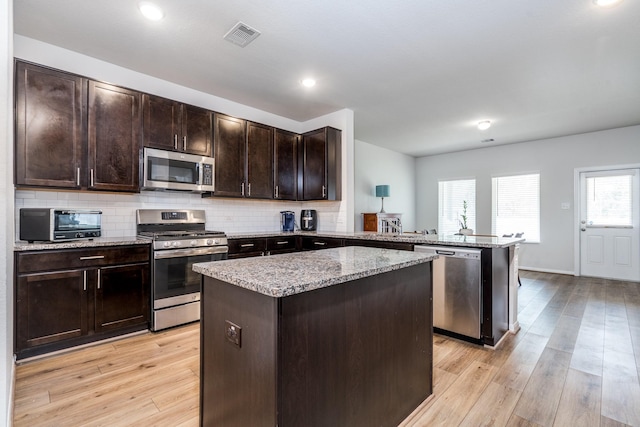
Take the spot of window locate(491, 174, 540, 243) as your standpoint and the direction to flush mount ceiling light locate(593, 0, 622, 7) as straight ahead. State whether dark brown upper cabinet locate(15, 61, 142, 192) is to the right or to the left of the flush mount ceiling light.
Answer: right

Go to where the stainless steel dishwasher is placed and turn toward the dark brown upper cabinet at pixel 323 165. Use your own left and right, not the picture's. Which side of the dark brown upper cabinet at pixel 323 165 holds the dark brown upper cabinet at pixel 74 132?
left

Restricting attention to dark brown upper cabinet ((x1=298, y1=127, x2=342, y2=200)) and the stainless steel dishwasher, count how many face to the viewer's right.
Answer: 0

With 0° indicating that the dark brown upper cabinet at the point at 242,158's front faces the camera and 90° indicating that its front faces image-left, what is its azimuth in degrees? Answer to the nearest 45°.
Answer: approximately 315°

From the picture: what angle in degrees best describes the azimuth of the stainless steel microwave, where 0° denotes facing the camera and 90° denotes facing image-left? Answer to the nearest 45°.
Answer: approximately 315°

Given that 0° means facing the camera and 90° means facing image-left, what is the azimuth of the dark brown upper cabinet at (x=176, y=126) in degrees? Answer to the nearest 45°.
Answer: approximately 315°

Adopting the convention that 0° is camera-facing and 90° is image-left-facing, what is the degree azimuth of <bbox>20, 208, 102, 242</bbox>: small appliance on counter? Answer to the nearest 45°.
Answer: approximately 315°

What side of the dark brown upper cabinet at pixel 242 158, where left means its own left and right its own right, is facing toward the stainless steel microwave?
right

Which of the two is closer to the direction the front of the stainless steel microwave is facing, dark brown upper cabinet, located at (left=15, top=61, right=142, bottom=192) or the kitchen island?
the kitchen island
